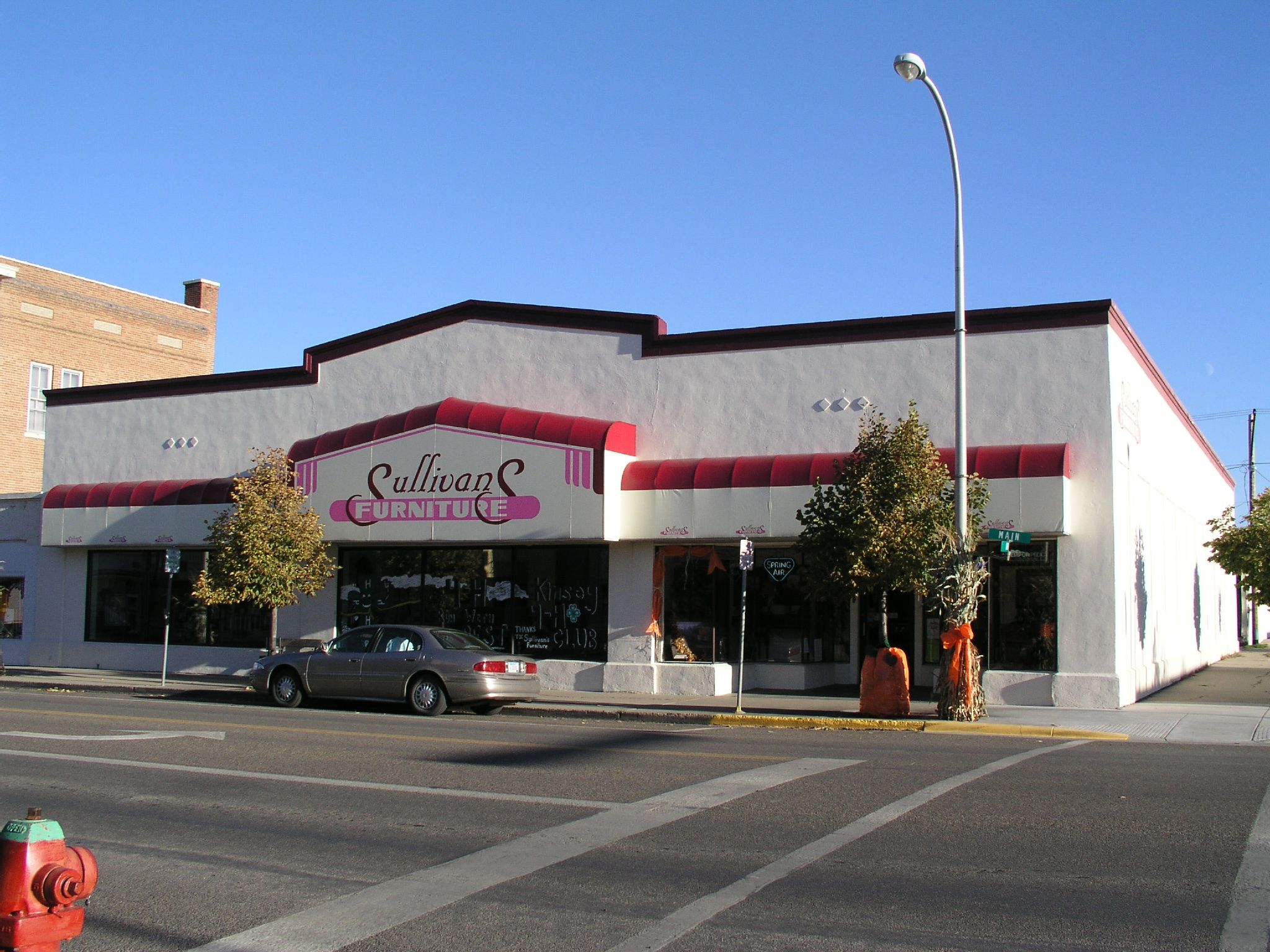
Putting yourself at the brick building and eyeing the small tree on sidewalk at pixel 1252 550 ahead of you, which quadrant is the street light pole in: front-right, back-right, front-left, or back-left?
front-right

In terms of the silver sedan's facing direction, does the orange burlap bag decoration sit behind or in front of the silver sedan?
behind

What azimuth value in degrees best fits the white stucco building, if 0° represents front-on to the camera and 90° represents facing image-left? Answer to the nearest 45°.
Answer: approximately 45°

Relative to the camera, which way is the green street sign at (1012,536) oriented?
toward the camera

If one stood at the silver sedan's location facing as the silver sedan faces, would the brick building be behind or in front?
in front

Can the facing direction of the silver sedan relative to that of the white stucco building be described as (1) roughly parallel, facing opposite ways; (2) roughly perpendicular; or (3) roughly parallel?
roughly perpendicular

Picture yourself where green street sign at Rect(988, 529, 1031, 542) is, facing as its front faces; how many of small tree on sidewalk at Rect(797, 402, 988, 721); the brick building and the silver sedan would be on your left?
0

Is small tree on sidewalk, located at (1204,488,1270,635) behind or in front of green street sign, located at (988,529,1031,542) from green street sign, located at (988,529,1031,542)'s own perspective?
behind

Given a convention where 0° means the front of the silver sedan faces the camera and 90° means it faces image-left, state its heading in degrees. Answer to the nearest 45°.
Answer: approximately 135°

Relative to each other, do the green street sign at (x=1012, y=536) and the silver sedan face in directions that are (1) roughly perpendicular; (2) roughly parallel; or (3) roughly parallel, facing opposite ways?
roughly perpendicular

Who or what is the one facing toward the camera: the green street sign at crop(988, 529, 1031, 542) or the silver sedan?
the green street sign

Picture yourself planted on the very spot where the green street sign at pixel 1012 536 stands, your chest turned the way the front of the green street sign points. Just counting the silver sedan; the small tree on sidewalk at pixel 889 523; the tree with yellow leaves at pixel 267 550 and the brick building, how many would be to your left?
0
